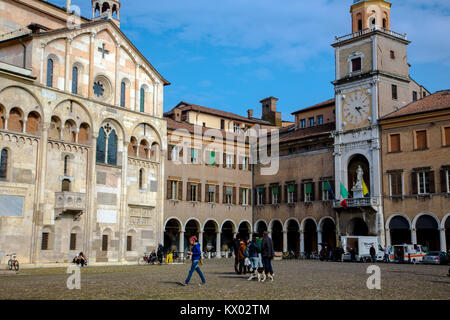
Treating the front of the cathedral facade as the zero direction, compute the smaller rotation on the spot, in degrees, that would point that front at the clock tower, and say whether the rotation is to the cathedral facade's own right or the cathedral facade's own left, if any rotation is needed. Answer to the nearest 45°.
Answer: approximately 45° to the cathedral facade's own left

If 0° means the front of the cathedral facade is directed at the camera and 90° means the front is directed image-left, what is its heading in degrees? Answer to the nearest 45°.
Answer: approximately 315°

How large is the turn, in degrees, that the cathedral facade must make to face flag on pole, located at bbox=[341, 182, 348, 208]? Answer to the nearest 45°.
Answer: approximately 45° to its left

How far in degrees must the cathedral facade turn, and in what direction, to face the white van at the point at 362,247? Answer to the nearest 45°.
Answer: approximately 45° to its left
